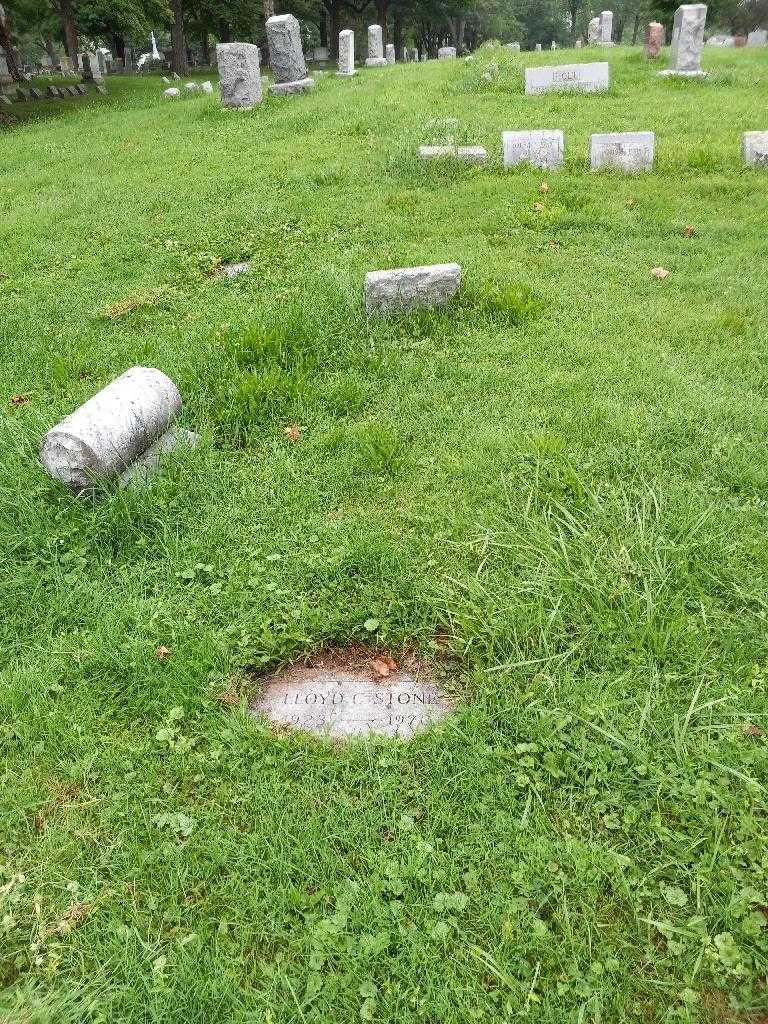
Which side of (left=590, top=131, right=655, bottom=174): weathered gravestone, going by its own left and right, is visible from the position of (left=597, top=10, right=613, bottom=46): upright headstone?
back

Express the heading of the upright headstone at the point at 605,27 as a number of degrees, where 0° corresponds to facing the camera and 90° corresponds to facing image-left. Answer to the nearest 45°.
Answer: approximately 0°

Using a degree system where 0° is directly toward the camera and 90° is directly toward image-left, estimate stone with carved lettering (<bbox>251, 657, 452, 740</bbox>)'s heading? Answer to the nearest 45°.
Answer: approximately 0°

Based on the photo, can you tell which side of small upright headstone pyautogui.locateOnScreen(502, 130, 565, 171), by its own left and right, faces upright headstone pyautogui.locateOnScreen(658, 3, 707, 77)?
back

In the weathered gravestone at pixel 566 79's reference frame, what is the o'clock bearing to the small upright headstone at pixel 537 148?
The small upright headstone is roughly at 12 o'clock from the weathered gravestone.

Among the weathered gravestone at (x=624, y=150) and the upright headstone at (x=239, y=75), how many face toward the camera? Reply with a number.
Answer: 2
